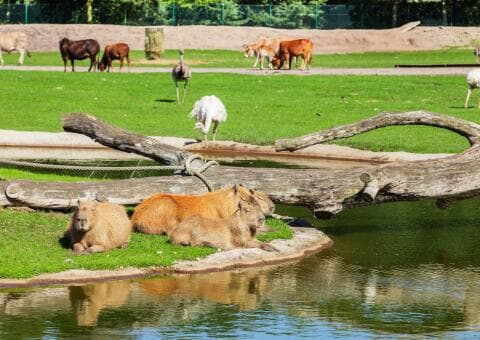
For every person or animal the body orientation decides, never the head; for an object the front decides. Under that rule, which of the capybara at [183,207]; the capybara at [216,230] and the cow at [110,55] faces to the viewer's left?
the cow

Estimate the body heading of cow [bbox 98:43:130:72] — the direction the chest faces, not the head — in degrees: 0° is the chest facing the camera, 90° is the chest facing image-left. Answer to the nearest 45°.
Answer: approximately 90°

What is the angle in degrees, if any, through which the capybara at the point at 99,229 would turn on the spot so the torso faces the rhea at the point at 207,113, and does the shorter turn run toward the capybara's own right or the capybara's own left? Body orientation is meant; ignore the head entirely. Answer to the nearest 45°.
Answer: approximately 135° to the capybara's own right

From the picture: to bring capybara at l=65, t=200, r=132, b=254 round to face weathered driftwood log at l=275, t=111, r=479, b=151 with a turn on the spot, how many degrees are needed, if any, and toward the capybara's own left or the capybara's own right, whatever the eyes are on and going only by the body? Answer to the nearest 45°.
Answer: approximately 180°

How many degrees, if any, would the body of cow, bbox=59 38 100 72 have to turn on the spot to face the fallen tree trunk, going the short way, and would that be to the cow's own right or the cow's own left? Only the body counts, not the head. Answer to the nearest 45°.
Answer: approximately 90° to the cow's own left

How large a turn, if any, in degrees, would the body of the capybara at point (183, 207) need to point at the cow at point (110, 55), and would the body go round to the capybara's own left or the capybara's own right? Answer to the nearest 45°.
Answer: approximately 90° to the capybara's own left

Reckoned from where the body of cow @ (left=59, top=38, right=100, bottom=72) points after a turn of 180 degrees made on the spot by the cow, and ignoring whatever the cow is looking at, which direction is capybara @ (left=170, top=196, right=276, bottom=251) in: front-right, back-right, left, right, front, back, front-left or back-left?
right

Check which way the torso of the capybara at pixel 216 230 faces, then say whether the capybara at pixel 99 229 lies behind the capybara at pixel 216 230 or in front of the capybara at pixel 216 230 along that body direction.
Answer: behind

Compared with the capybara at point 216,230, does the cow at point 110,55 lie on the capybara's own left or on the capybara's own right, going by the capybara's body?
on the capybara's own left

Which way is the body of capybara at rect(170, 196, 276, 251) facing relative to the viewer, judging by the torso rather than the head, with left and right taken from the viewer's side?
facing to the right of the viewer

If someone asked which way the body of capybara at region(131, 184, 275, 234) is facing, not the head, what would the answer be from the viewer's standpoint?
to the viewer's right

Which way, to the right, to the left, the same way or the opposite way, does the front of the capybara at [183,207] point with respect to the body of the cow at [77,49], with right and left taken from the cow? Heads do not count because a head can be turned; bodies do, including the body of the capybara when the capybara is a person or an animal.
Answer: the opposite way

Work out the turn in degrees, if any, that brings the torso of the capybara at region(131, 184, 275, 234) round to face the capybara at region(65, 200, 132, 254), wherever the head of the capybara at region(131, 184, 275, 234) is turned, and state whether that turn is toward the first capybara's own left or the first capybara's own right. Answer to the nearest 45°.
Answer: approximately 135° to the first capybara's own right

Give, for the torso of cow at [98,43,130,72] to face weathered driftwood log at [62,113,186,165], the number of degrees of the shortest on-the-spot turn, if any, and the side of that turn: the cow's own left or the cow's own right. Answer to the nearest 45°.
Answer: approximately 90° to the cow's own left

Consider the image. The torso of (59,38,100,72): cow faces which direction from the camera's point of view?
to the viewer's left

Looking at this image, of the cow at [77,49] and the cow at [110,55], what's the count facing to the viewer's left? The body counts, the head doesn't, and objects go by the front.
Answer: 2
